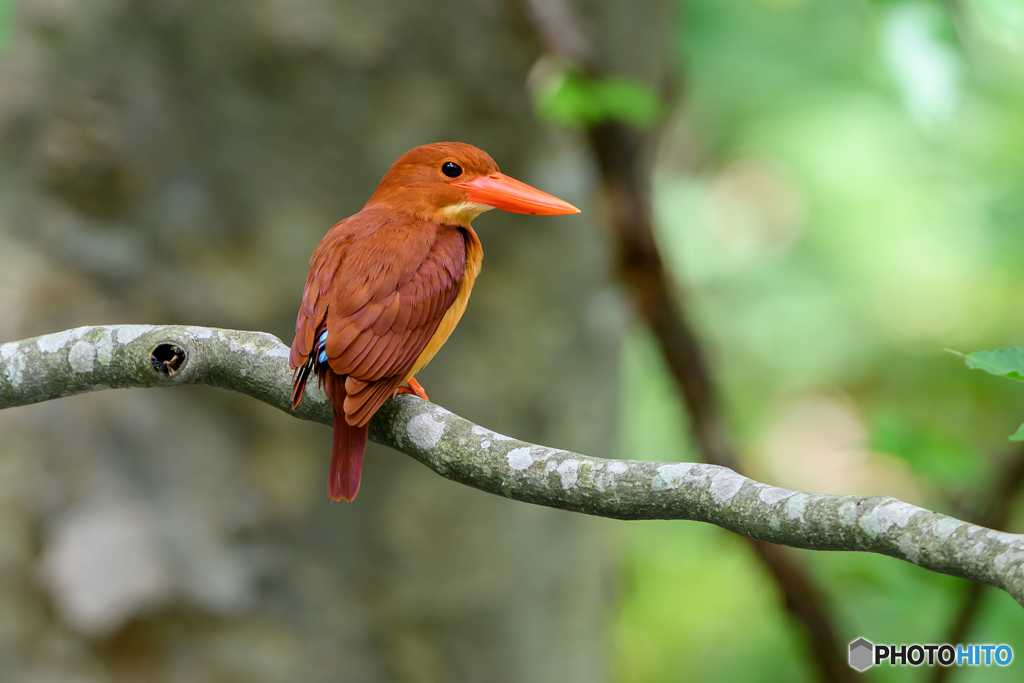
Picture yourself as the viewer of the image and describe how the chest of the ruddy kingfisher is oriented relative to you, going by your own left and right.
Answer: facing away from the viewer and to the right of the viewer
